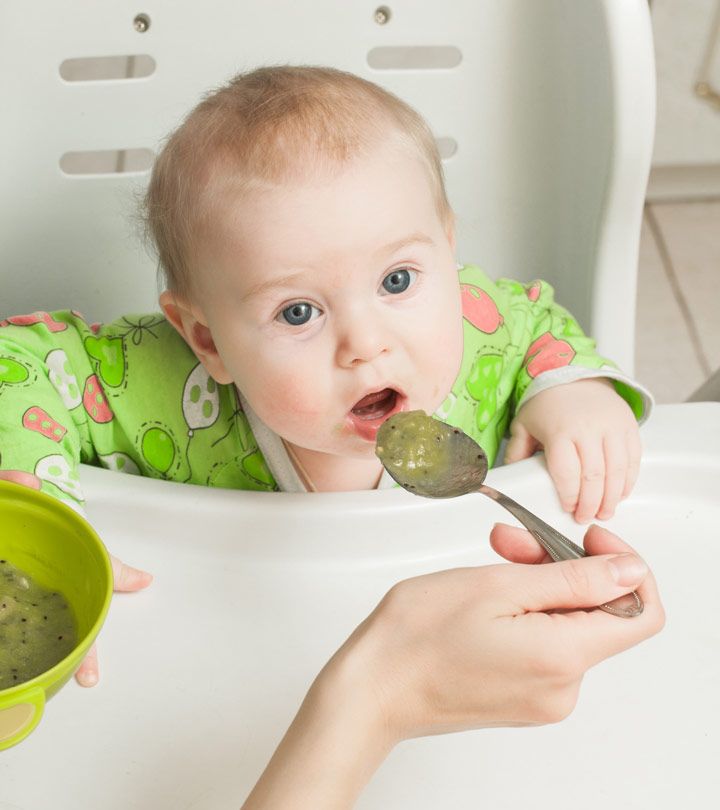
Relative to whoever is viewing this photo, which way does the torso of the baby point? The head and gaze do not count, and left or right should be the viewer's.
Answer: facing the viewer

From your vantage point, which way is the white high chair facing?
toward the camera
